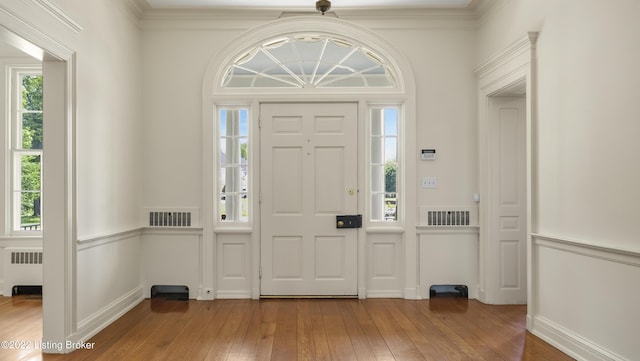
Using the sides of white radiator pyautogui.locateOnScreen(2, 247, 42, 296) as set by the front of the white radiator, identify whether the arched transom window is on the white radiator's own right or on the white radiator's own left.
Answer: on the white radiator's own left

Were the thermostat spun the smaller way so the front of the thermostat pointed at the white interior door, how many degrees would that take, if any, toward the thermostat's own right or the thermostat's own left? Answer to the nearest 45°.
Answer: approximately 90° to the thermostat's own left

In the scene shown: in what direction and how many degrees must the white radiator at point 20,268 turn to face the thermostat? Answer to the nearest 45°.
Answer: approximately 45° to its left

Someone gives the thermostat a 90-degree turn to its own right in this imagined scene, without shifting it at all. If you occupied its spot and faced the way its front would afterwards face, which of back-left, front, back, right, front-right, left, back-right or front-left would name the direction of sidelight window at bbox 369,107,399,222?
front

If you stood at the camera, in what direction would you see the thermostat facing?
facing the viewer

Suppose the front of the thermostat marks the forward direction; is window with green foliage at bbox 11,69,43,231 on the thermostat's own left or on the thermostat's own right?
on the thermostat's own right

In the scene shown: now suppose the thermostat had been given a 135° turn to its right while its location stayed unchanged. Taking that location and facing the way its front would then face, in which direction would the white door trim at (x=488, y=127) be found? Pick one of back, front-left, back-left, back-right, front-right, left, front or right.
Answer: back

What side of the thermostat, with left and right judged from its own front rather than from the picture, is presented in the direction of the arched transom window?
right

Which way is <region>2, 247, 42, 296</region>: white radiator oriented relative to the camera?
toward the camera
